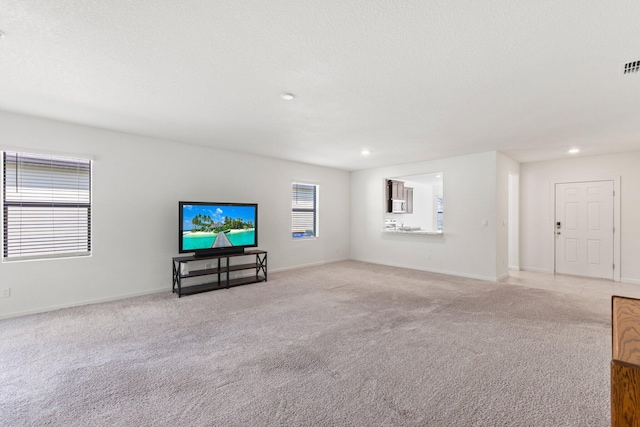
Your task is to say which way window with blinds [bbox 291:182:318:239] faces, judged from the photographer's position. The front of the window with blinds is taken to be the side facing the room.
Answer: facing the viewer and to the right of the viewer

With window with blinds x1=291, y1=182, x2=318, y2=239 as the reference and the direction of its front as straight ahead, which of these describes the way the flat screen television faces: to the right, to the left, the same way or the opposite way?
the same way

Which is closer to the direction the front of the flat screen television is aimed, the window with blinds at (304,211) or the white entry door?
the white entry door

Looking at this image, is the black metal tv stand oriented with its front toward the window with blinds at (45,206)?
no

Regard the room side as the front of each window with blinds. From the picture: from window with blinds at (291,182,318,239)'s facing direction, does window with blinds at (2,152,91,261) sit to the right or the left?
on its right

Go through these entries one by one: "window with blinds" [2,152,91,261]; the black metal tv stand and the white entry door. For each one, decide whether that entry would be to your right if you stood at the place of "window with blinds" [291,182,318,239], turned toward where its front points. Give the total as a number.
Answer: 2

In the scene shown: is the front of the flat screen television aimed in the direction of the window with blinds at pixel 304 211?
no

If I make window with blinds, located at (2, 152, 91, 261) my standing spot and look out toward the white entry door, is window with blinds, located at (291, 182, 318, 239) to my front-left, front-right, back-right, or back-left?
front-left

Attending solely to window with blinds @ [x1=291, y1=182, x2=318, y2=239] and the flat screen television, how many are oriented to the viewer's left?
0

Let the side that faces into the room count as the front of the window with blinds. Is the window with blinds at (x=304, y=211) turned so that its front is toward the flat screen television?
no

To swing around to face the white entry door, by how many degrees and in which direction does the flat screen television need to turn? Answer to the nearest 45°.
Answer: approximately 45° to its left
